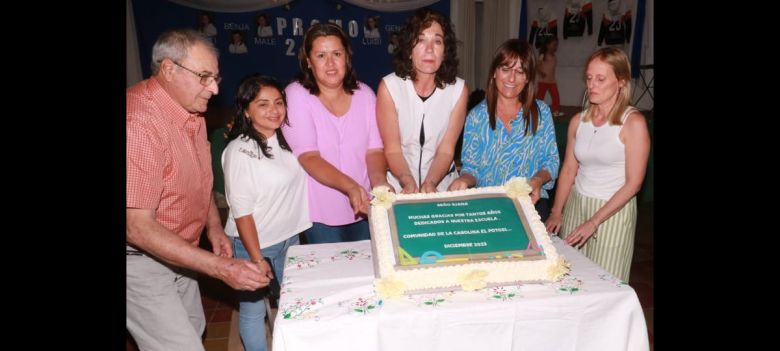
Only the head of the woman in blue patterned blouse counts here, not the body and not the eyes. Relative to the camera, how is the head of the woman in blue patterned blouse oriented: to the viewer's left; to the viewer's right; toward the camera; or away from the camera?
toward the camera

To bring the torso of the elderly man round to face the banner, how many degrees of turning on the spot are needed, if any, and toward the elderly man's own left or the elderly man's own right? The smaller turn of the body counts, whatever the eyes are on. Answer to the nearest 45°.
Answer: approximately 45° to the elderly man's own left

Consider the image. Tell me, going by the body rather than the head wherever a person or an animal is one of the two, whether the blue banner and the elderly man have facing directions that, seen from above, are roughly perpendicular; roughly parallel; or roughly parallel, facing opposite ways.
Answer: roughly perpendicular

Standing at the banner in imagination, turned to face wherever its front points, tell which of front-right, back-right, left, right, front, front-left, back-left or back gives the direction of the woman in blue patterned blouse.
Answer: front

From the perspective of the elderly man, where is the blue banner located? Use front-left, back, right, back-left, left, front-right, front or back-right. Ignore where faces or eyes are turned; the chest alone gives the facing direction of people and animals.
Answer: left

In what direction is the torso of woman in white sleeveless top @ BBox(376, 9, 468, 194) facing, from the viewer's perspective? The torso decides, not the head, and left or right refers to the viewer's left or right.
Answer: facing the viewer

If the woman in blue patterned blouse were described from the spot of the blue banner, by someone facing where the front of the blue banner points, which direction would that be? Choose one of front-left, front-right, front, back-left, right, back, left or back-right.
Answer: front

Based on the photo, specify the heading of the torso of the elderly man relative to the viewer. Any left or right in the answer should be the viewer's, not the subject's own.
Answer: facing to the right of the viewer

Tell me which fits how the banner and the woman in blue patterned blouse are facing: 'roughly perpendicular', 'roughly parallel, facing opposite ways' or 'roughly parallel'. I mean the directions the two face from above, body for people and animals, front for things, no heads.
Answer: roughly parallel

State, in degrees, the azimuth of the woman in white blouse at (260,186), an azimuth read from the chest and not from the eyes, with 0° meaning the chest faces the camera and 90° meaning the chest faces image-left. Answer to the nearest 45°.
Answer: approximately 315°

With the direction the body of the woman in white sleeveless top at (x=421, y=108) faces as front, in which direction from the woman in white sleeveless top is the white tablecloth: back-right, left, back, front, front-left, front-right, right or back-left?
front

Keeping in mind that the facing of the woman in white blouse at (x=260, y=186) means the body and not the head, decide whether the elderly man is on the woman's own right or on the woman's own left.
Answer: on the woman's own right

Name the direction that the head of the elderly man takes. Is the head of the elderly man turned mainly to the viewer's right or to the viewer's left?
to the viewer's right

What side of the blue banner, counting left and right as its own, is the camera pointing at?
front

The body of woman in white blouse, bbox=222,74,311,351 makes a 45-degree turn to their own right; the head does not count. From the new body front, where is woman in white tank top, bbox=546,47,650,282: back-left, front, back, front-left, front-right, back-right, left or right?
left

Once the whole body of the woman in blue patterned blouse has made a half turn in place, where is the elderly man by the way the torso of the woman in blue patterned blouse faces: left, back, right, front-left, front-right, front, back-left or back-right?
back-left

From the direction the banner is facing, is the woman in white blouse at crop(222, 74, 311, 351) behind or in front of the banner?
in front

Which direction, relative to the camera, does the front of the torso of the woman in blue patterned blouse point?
toward the camera
